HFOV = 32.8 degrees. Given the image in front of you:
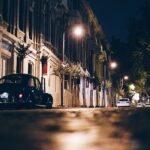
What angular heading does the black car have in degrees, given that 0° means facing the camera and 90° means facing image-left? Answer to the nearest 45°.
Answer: approximately 225°
